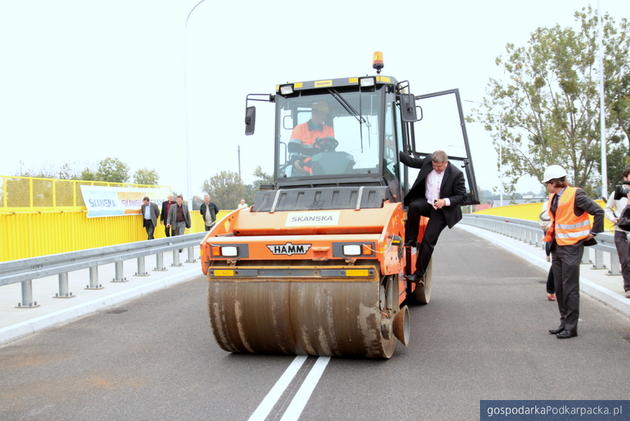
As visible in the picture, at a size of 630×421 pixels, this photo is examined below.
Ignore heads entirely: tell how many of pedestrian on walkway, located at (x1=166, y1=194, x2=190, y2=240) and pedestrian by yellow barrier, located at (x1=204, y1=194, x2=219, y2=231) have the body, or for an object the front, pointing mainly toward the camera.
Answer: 2

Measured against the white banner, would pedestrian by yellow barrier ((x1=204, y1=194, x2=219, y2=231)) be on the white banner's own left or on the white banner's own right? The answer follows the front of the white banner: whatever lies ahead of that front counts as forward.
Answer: on the white banner's own left

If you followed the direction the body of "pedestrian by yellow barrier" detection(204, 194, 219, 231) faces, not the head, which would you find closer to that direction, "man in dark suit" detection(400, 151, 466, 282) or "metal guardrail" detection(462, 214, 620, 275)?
the man in dark suit

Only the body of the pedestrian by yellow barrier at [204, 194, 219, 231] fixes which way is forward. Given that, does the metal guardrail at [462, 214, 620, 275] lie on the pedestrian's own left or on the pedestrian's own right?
on the pedestrian's own left

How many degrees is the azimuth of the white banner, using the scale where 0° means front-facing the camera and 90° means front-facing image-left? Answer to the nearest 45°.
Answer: approximately 315°

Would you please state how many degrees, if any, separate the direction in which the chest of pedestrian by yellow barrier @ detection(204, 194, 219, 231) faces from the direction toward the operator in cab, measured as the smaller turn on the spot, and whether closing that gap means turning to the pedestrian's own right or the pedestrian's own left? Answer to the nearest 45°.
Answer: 0° — they already face them

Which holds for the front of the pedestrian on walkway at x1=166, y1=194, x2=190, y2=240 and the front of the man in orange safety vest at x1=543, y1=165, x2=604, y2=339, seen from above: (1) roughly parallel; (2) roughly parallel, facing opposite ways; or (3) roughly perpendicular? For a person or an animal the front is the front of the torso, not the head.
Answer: roughly perpendicular
